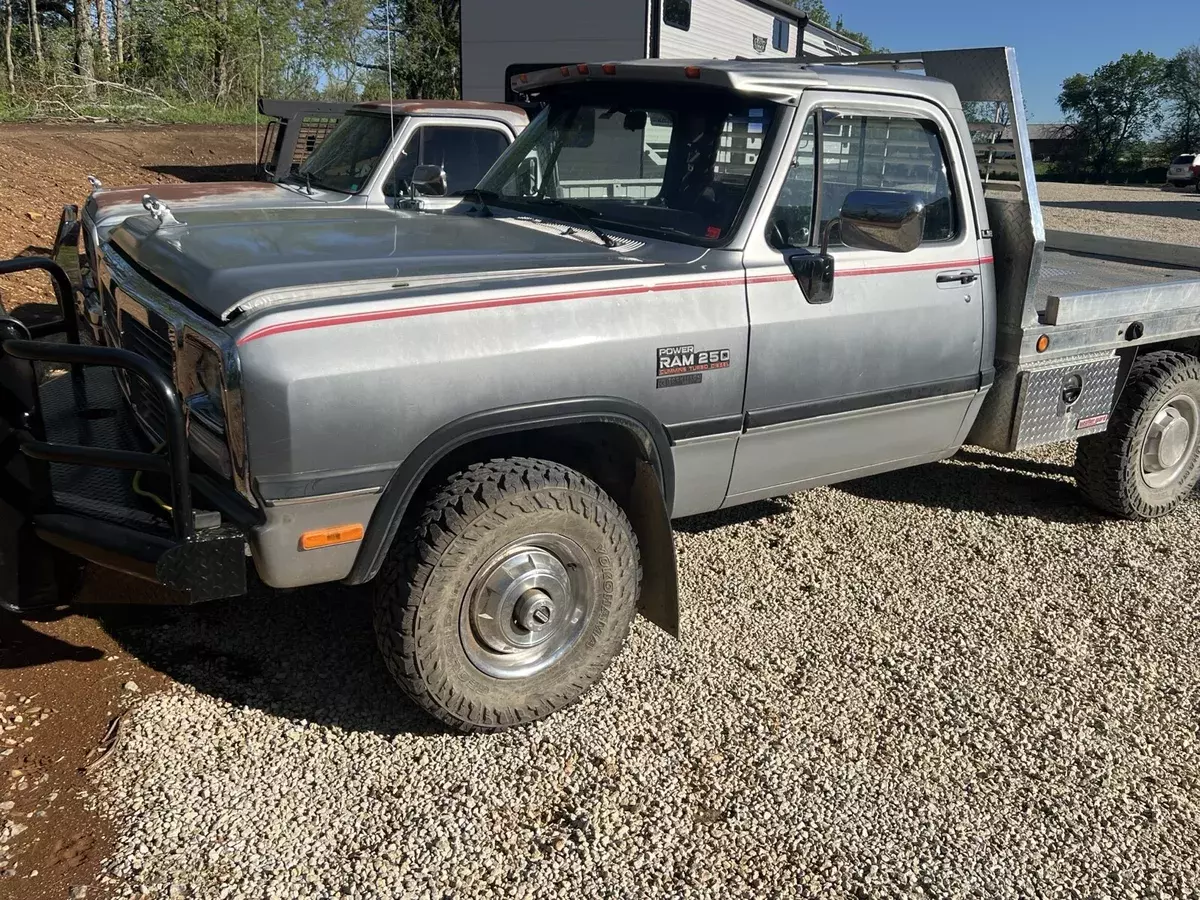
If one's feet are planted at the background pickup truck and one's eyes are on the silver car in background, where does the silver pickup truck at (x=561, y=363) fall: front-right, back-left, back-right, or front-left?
back-right

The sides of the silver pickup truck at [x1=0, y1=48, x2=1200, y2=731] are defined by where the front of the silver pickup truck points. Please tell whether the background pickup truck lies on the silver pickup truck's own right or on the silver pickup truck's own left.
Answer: on the silver pickup truck's own right

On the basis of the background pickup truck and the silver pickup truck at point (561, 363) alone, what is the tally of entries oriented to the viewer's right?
0

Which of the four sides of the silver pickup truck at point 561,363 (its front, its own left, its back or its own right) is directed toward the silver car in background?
back

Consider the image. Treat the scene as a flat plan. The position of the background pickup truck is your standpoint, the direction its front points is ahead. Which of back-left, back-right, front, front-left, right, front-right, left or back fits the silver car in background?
back

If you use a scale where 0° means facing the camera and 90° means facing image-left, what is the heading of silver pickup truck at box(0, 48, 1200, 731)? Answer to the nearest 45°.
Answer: approximately 45°

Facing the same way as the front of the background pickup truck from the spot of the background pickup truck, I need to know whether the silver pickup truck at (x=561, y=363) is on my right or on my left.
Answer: on my left

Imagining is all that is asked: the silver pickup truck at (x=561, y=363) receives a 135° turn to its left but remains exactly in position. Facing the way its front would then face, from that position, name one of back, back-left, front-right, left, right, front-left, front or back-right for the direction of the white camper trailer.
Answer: left
